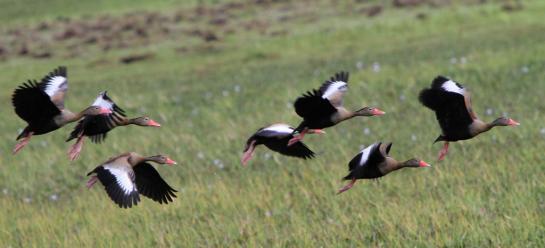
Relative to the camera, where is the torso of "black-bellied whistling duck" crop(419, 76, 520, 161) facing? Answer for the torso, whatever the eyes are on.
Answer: to the viewer's right

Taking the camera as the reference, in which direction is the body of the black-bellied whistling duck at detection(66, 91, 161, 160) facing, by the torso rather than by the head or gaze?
to the viewer's right

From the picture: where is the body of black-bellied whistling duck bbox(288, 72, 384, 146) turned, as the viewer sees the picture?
to the viewer's right

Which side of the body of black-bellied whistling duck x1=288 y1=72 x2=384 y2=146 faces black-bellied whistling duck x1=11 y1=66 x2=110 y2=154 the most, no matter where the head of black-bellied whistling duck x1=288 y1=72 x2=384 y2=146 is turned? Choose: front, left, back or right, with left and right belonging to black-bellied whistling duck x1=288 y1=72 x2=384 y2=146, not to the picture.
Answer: back

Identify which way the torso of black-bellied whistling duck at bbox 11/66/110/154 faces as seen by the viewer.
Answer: to the viewer's right

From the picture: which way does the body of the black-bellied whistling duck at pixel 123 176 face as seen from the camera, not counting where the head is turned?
to the viewer's right

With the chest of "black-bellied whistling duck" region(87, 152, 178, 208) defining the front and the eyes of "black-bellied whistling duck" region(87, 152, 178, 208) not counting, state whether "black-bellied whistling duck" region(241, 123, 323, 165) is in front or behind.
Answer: in front

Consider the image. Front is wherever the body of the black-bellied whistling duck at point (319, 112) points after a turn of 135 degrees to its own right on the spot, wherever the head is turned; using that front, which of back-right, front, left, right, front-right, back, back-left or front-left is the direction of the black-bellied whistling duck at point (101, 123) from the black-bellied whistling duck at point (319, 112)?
front-right

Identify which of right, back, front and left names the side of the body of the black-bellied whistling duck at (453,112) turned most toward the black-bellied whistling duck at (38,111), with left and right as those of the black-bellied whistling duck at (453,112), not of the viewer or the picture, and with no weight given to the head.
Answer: back

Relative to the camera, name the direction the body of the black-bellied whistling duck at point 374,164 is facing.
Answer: to the viewer's right
